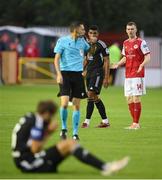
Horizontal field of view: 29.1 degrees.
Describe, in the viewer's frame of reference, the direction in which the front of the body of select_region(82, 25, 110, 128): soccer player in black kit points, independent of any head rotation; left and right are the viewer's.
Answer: facing the viewer and to the left of the viewer

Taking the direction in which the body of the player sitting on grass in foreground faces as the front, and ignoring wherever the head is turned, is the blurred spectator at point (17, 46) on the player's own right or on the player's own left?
on the player's own left

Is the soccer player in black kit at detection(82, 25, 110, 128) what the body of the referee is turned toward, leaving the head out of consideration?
no

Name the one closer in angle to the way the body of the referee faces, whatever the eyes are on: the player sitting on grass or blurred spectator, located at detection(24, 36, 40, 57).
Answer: the player sitting on grass

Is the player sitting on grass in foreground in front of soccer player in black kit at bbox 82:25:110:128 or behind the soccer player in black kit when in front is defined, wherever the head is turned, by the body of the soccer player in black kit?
in front

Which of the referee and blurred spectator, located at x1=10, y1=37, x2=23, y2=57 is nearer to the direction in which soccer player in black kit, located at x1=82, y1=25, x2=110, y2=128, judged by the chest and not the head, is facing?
the referee

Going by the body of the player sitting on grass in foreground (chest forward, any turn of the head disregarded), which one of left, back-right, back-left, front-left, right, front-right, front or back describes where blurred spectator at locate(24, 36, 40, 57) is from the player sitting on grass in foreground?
left

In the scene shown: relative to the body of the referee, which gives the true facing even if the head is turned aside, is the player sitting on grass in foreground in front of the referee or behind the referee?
in front

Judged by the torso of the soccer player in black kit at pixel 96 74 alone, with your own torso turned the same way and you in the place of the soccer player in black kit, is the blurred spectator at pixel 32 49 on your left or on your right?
on your right

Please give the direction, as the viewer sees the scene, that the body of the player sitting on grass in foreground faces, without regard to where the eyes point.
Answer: to the viewer's right

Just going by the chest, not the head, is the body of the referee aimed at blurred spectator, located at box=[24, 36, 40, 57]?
no
